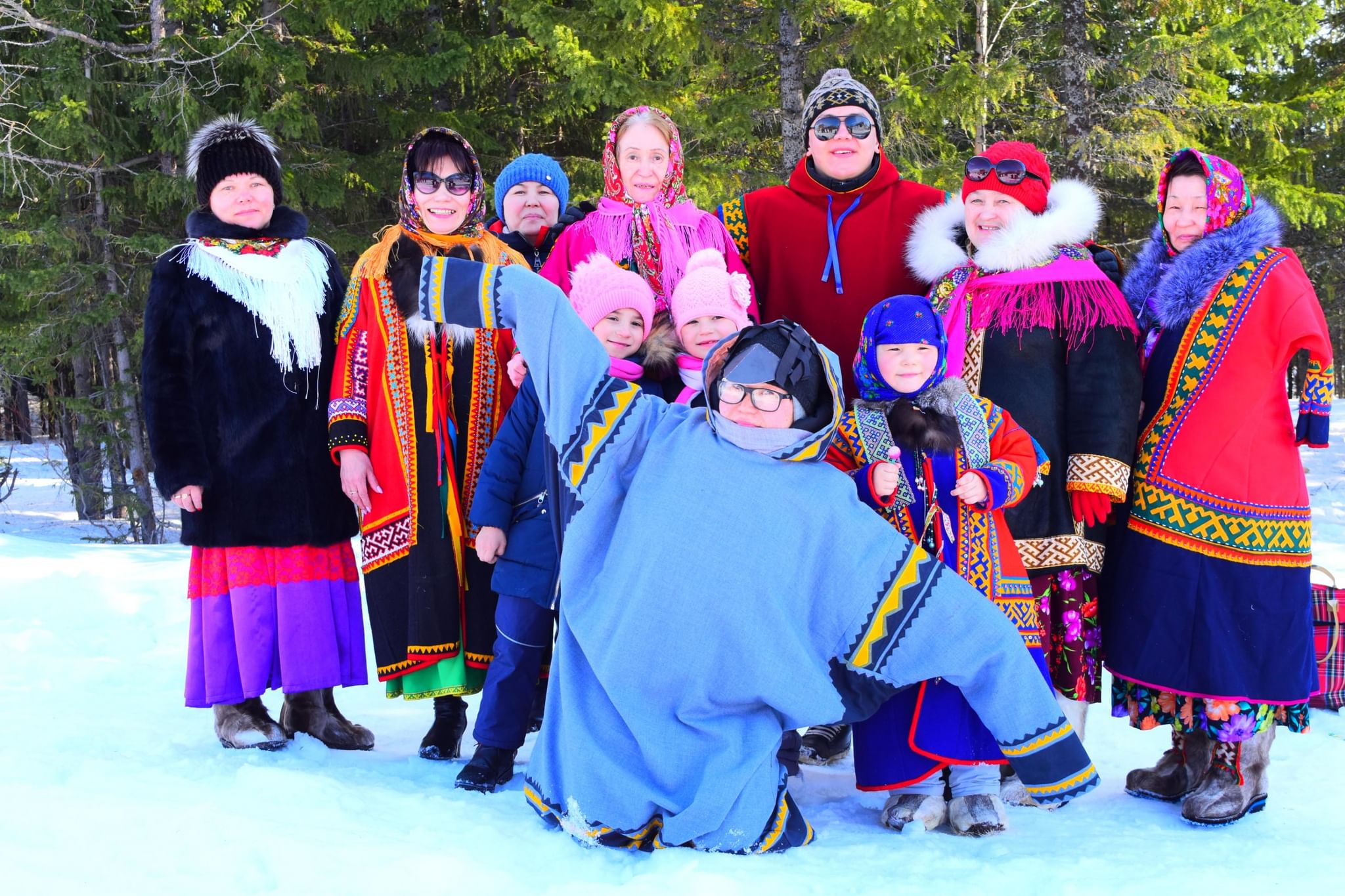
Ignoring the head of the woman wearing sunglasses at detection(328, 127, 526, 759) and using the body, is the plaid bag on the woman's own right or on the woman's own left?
on the woman's own left

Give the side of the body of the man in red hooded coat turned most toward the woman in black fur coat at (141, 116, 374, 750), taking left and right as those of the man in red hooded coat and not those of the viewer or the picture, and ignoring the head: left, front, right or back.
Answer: right

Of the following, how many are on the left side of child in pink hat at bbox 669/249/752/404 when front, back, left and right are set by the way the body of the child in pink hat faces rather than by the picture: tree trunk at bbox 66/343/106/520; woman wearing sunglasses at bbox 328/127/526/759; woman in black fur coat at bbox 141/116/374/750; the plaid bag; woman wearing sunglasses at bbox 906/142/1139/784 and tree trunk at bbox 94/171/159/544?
2

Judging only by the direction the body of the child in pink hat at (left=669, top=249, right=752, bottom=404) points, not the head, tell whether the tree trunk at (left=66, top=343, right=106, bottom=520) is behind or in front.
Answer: behind

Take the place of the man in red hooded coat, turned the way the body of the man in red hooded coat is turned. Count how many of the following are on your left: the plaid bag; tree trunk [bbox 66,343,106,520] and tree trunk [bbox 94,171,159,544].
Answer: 1

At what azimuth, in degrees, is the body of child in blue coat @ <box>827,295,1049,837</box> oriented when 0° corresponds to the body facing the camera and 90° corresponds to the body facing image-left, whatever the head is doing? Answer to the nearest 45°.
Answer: approximately 0°

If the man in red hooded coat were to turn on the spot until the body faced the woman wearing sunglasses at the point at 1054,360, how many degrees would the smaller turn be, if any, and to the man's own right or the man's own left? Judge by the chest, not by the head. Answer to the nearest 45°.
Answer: approximately 45° to the man's own left

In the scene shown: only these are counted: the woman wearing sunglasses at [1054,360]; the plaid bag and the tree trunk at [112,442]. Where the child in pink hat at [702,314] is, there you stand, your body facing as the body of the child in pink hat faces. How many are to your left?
2

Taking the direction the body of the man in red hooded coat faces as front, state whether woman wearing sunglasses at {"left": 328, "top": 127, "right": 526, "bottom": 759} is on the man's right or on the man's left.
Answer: on the man's right
